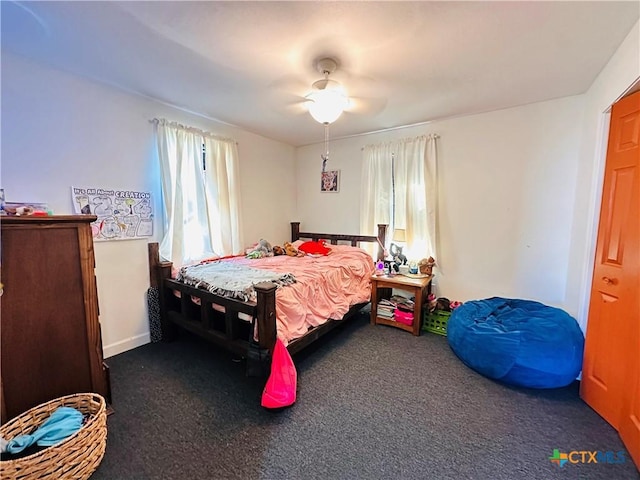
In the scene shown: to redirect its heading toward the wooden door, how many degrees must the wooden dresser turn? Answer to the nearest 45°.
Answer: approximately 45° to its right

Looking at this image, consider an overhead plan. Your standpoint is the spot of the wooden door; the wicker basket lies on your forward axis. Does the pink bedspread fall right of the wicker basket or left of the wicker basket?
right

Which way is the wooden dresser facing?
to the viewer's right

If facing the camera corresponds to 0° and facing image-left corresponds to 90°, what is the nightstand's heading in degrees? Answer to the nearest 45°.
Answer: approximately 45°

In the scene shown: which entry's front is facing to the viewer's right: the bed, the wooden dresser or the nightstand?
the wooden dresser

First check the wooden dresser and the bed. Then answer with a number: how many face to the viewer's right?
1
